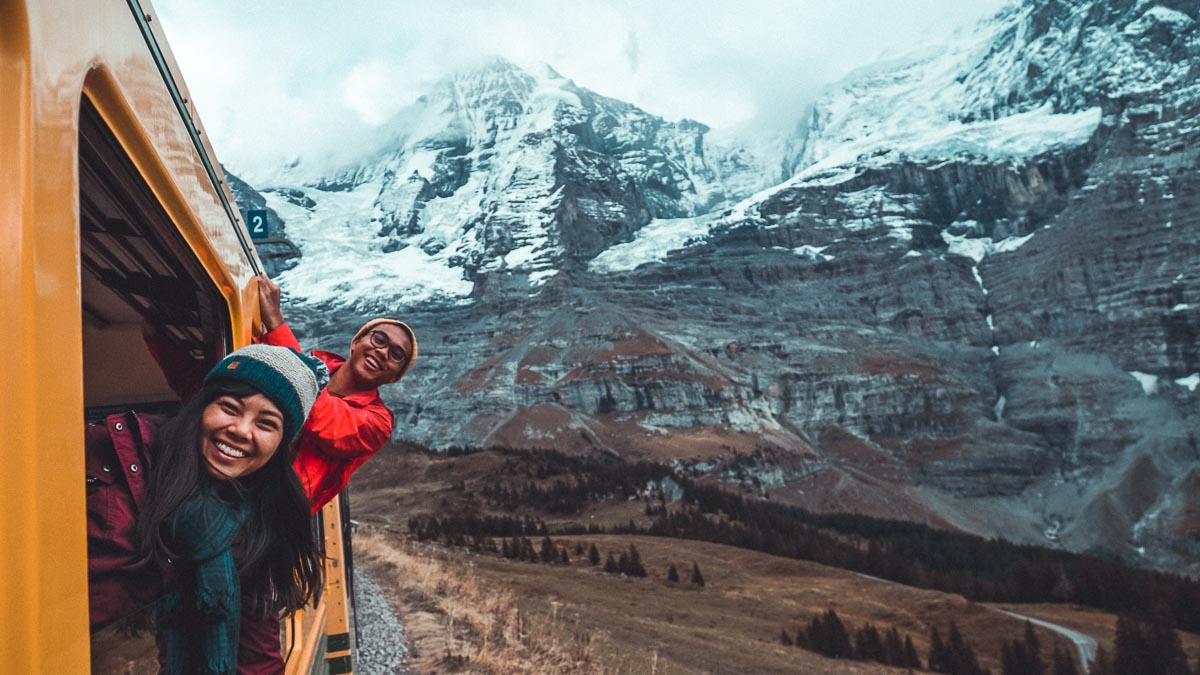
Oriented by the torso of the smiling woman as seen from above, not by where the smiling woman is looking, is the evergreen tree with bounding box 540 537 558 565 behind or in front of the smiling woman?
behind

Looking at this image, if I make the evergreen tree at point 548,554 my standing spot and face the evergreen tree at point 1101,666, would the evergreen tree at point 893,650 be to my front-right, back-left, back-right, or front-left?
front-right

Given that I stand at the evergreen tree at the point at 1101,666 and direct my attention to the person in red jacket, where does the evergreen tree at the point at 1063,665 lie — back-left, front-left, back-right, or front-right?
front-right

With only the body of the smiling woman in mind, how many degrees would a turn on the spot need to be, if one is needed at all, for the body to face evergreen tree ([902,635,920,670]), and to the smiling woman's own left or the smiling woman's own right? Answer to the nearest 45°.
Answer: approximately 135° to the smiling woman's own left

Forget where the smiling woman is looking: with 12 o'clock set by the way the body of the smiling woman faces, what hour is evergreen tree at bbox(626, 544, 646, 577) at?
The evergreen tree is roughly at 7 o'clock from the smiling woman.

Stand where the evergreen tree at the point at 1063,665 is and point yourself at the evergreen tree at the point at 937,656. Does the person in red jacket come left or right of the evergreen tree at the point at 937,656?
left

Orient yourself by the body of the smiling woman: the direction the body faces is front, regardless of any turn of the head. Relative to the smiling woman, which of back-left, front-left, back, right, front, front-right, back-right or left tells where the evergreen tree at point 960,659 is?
back-left

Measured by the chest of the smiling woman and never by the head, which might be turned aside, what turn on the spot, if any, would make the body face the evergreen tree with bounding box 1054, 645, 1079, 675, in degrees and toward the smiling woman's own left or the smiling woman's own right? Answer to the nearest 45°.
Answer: approximately 135° to the smiling woman's own left

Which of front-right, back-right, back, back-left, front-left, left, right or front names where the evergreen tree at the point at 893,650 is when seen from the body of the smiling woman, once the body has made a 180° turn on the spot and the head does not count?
front-right

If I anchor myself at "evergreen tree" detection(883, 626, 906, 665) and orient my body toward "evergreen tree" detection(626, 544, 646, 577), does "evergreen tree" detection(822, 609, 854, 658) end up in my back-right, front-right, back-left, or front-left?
front-left

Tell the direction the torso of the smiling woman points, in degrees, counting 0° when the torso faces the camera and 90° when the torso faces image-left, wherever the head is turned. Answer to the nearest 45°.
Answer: approximately 0°

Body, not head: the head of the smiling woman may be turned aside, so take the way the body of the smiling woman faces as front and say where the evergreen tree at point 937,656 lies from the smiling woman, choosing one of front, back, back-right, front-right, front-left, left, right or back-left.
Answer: back-left

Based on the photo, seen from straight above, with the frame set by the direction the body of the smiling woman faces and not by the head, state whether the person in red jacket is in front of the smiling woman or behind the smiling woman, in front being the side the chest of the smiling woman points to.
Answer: behind
